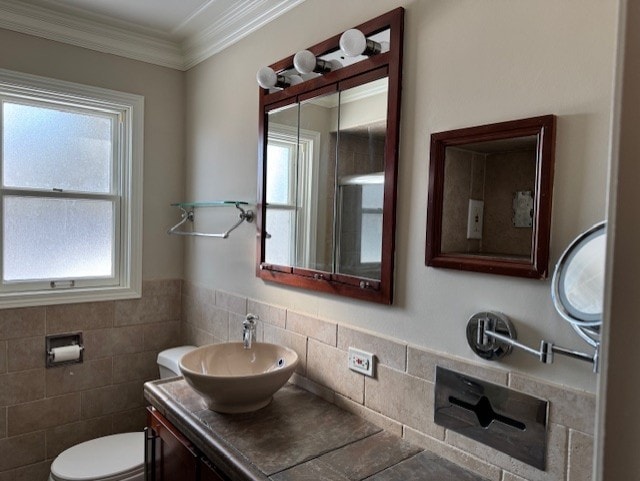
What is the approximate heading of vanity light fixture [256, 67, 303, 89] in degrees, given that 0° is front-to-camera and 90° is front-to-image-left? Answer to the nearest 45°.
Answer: approximately 45°

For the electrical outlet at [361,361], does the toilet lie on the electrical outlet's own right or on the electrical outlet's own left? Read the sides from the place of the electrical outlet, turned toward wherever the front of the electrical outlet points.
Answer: on the electrical outlet's own right

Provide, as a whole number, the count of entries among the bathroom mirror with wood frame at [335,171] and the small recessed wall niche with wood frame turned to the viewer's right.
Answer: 0

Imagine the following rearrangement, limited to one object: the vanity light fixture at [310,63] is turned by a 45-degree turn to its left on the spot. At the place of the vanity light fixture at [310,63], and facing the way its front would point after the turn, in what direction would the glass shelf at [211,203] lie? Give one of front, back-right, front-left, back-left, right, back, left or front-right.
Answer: back-right

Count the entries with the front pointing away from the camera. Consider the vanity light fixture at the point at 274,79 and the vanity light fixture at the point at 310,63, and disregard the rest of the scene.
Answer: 0

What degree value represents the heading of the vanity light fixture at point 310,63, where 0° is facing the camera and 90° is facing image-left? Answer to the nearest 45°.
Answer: approximately 45°

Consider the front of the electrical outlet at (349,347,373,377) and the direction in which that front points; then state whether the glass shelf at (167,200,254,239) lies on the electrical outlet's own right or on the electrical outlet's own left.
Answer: on the electrical outlet's own right
